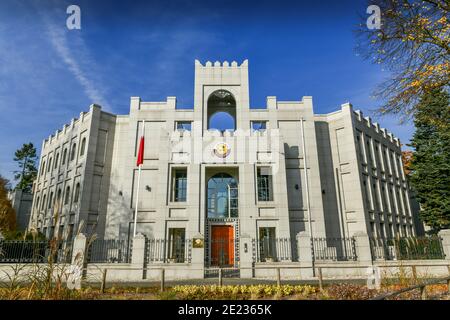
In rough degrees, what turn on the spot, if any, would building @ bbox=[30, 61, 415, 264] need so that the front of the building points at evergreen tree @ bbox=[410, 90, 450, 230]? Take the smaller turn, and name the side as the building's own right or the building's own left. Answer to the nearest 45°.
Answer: approximately 90° to the building's own left

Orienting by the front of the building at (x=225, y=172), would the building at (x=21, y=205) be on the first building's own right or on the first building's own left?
on the first building's own right

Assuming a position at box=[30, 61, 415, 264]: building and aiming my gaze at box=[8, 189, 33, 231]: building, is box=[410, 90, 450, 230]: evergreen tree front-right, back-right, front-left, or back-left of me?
back-right

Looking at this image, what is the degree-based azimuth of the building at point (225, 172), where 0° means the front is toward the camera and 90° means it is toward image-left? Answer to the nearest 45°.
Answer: approximately 0°
